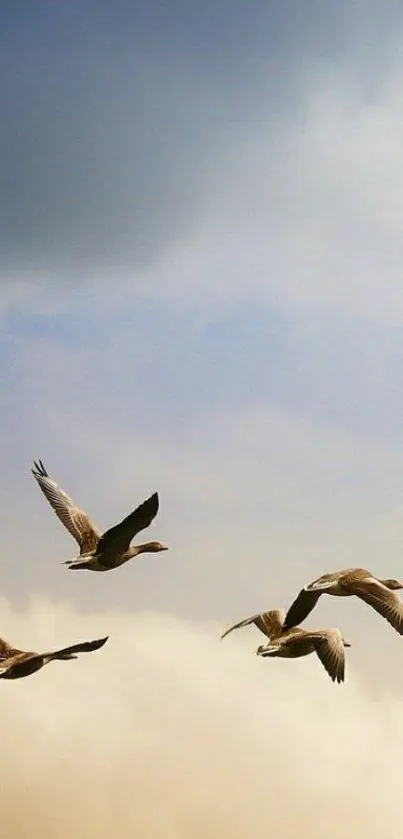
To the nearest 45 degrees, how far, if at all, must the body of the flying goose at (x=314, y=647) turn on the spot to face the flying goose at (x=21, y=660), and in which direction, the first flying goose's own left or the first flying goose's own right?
approximately 180°

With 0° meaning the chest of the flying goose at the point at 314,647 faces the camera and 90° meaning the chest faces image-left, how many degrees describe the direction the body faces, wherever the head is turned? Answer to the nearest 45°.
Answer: approximately 270°

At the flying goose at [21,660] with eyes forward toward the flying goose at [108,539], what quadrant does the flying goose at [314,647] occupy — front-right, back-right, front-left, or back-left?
front-right

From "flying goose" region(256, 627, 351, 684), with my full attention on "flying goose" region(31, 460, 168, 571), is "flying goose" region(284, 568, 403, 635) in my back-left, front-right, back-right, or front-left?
back-right
